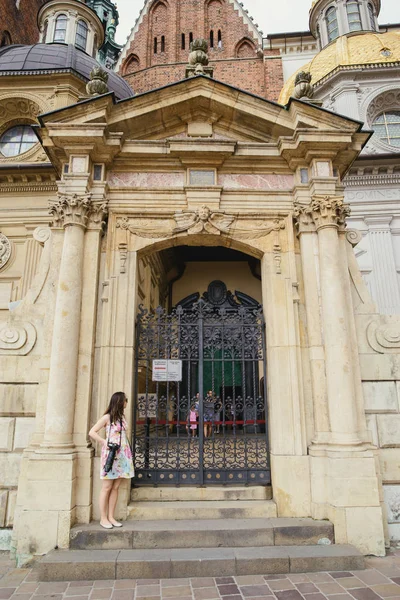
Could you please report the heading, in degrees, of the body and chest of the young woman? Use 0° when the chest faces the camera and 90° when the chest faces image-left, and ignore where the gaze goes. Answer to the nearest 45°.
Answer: approximately 315°

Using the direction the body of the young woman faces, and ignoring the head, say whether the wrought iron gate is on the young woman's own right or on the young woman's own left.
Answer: on the young woman's own left
